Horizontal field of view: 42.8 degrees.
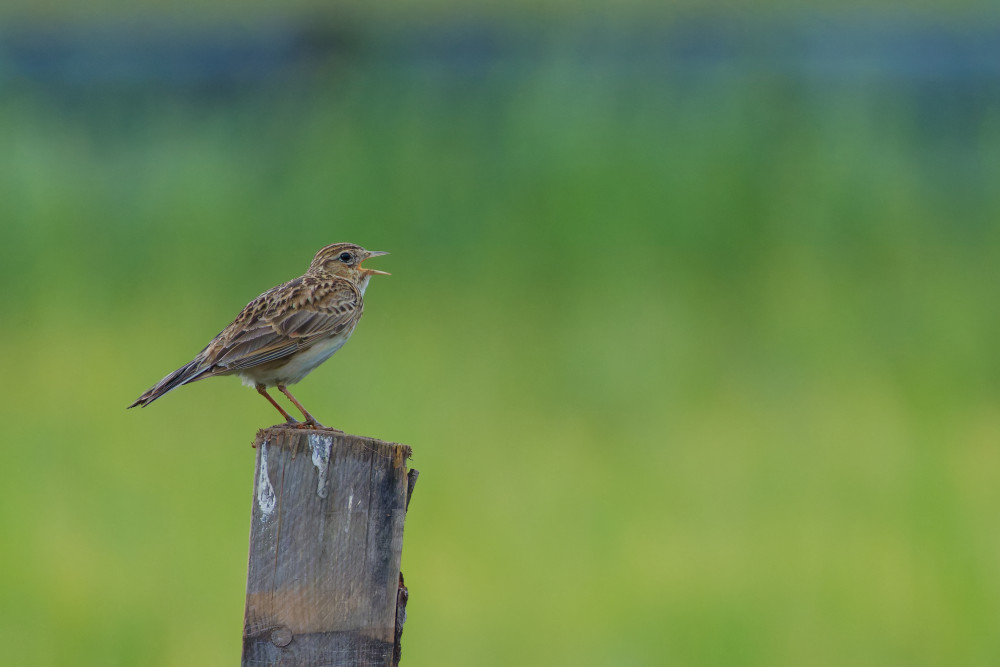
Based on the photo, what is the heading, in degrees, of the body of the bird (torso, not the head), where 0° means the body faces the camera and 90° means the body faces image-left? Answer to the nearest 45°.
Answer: approximately 270°
